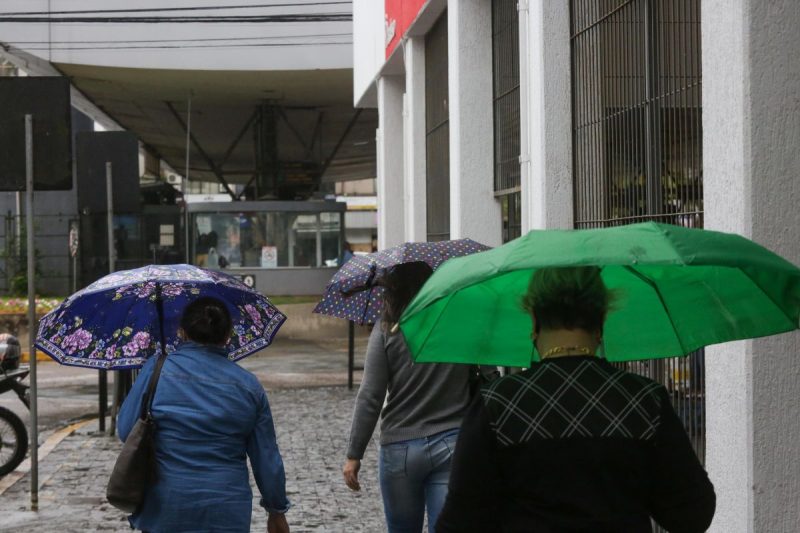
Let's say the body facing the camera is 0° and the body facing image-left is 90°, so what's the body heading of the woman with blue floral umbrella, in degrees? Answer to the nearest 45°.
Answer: approximately 180°

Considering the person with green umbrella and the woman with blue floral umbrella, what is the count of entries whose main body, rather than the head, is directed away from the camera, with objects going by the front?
2

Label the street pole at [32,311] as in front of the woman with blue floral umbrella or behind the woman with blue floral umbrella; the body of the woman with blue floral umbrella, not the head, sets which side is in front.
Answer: in front

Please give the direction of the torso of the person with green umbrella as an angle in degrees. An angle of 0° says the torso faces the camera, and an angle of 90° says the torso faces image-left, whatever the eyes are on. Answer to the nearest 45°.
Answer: approximately 180°

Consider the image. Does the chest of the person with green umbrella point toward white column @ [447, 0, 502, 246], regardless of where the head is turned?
yes

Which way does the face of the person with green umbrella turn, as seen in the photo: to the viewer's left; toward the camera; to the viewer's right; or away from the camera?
away from the camera

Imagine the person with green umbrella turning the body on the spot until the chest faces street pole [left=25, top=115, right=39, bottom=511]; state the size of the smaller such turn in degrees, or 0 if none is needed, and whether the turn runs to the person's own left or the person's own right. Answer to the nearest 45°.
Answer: approximately 45° to the person's own left

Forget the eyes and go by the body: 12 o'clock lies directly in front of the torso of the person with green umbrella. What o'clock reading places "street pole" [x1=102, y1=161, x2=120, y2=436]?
The street pole is roughly at 11 o'clock from the person with green umbrella.

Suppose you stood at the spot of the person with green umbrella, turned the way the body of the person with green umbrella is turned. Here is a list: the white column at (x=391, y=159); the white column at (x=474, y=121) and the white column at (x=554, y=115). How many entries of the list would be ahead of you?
3

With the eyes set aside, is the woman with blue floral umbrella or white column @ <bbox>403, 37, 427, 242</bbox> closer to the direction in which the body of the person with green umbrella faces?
the white column

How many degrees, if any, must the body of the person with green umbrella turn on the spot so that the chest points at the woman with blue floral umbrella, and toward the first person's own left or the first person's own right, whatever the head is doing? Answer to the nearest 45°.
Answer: approximately 45° to the first person's own left
